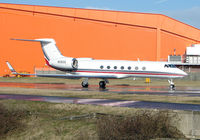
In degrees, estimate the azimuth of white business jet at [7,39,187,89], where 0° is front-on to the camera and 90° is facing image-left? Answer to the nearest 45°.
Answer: approximately 315°
